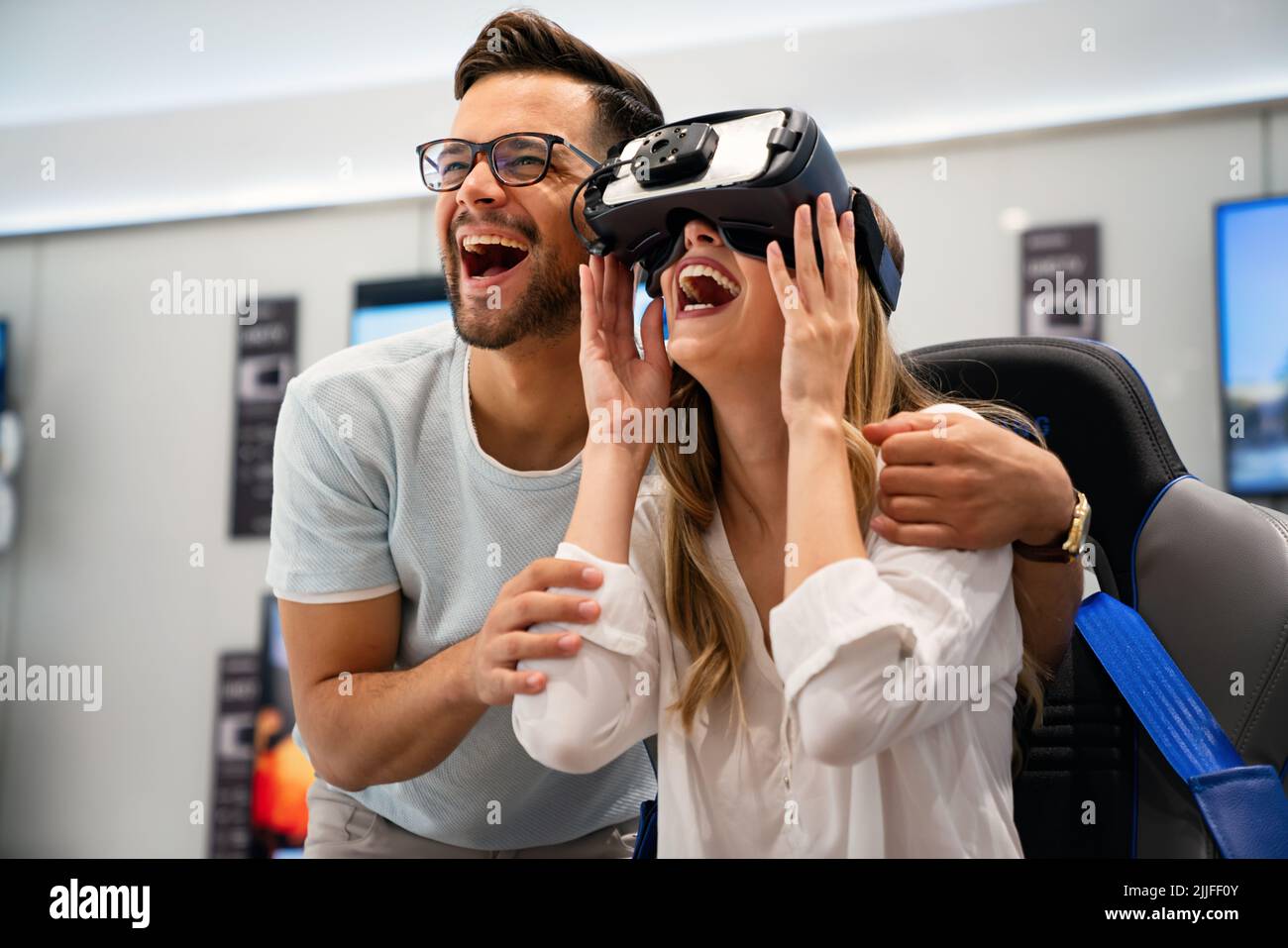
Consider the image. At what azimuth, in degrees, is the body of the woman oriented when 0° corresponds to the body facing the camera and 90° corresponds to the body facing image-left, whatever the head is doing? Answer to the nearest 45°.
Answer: approximately 45°

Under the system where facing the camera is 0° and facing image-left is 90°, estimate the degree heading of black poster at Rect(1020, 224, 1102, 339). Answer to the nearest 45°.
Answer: approximately 0°

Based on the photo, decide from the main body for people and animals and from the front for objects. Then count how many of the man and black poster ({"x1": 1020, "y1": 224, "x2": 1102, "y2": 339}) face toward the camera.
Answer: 2

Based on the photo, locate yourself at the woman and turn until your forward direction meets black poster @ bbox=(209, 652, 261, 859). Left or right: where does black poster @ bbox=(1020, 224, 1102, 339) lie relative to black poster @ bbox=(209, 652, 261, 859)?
right

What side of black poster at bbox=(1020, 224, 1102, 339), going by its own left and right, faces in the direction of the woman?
front

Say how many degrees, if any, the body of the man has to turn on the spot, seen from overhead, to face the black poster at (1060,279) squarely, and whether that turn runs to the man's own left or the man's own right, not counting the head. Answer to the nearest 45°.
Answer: approximately 135° to the man's own left

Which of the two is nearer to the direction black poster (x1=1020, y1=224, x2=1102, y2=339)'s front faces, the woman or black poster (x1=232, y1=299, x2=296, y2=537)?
the woman
